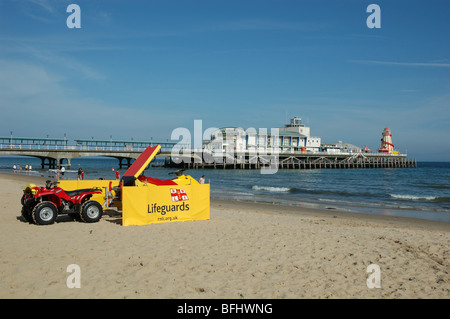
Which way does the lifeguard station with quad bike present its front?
to the viewer's left
